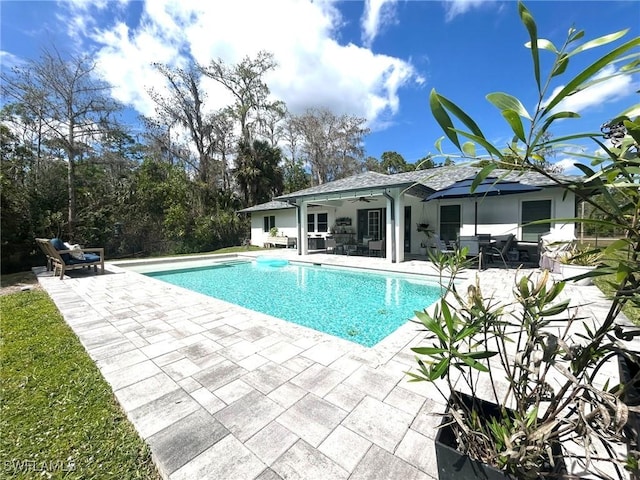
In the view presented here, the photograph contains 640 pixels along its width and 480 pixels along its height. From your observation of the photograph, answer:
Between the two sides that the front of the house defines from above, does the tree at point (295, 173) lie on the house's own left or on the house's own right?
on the house's own right

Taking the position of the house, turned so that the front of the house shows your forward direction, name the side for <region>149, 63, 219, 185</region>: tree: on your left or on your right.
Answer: on your right

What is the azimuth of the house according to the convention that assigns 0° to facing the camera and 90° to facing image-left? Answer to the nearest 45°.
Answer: approximately 45°

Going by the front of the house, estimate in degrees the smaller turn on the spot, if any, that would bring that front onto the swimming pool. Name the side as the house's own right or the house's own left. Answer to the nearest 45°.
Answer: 0° — it already faces it

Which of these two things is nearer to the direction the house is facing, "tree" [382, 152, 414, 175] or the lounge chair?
the lounge chair

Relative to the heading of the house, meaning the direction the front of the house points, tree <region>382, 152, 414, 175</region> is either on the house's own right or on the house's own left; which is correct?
on the house's own right
